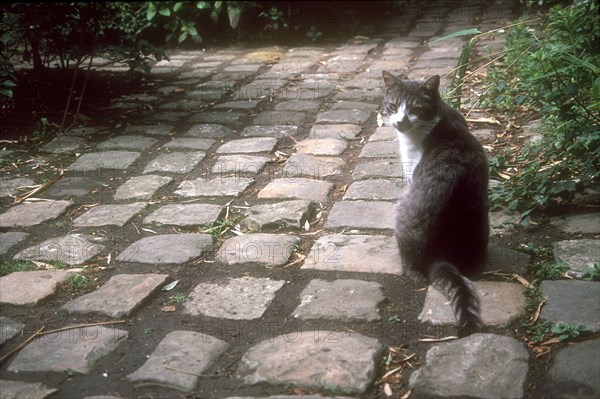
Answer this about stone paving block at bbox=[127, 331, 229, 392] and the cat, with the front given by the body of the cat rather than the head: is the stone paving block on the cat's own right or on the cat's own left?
on the cat's own left

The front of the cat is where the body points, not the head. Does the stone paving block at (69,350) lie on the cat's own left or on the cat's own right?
on the cat's own left

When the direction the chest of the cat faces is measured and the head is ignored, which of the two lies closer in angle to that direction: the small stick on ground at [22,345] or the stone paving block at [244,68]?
the stone paving block

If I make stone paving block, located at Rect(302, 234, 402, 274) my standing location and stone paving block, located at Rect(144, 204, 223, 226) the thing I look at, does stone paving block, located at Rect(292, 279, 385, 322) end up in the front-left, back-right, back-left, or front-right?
back-left

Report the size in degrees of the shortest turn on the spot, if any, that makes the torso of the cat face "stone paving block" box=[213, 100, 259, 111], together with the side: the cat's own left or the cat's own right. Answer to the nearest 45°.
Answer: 0° — it already faces it

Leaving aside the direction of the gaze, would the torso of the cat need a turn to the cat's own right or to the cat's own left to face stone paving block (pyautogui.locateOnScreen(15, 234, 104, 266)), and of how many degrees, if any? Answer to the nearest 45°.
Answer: approximately 45° to the cat's own left

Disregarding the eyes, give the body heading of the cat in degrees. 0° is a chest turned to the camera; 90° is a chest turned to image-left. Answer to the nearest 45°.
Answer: approximately 135°

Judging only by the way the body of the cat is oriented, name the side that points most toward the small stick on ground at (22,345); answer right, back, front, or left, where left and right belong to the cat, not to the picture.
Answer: left

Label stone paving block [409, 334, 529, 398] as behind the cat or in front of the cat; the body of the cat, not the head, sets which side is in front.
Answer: behind

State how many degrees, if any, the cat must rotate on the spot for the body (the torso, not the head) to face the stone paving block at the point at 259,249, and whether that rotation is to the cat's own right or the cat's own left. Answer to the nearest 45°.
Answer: approximately 45° to the cat's own left

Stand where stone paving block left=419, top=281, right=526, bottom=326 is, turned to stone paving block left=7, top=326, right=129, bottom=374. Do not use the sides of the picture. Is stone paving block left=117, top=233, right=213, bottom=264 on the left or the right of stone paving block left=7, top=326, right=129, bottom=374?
right

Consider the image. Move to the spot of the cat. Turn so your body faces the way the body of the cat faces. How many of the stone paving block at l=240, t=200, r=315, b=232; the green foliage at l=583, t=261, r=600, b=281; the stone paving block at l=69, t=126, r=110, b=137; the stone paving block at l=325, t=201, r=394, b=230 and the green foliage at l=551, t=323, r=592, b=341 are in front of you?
3
